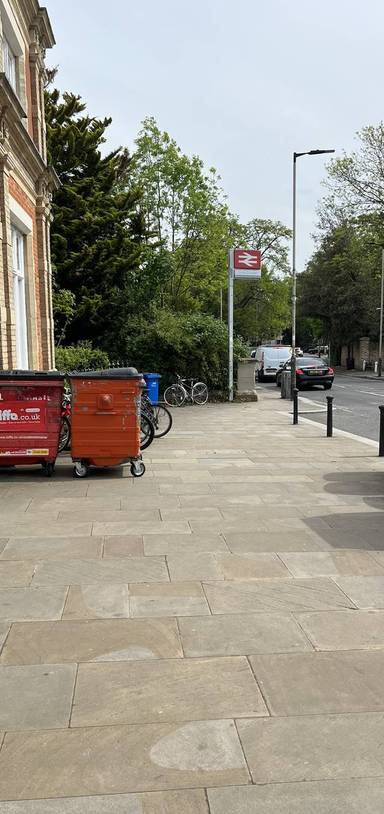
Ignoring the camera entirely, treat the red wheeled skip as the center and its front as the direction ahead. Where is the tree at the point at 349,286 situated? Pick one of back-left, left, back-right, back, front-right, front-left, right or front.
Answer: back-left

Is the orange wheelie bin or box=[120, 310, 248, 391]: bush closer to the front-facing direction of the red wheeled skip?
the orange wheelie bin

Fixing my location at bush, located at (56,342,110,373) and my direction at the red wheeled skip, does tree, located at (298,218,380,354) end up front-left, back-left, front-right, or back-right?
back-left

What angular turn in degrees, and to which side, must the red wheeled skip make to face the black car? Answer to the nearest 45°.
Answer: approximately 135° to its left

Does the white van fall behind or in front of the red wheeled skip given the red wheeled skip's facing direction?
behind

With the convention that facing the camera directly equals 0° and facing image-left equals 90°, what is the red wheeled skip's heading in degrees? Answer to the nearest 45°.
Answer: approximately 0°
